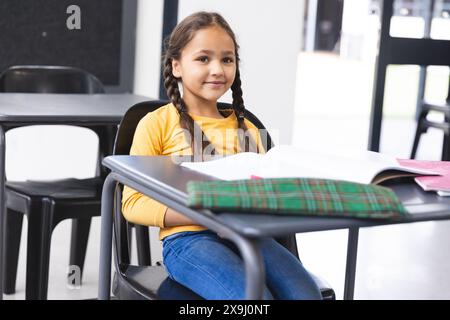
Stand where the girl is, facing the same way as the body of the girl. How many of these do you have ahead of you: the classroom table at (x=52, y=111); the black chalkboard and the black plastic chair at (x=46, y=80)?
0

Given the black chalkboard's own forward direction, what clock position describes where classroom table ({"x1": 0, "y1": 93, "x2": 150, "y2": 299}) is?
The classroom table is roughly at 12 o'clock from the black chalkboard.

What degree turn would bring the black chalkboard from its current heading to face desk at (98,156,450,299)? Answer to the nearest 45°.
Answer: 0° — it already faces it

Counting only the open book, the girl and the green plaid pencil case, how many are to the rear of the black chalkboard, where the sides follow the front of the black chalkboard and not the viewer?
0

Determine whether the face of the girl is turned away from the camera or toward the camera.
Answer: toward the camera

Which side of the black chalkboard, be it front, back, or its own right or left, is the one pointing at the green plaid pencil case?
front

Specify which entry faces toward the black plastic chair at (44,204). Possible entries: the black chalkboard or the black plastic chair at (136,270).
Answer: the black chalkboard

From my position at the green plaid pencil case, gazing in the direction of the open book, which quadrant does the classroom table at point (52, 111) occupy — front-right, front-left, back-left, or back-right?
front-left

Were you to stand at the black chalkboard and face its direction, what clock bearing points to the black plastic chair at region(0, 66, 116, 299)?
The black plastic chair is roughly at 12 o'clock from the black chalkboard.

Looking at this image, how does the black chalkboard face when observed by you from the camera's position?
facing the viewer

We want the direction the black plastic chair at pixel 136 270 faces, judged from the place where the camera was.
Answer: facing the viewer and to the right of the viewer

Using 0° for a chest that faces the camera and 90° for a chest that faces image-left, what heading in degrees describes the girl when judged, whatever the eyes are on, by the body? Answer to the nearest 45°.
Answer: approximately 315°
